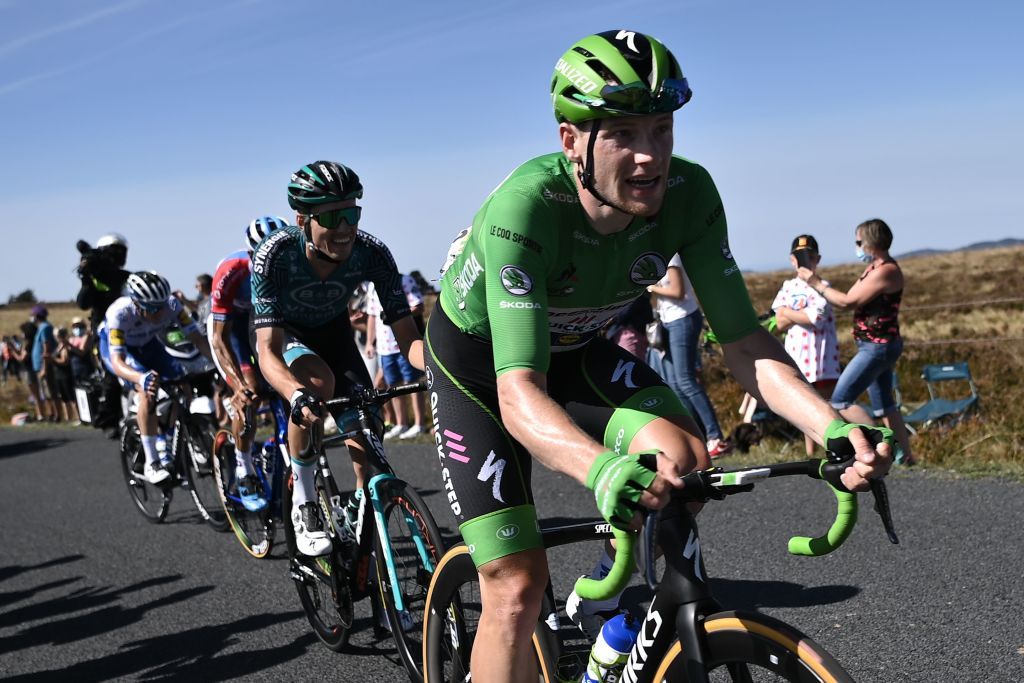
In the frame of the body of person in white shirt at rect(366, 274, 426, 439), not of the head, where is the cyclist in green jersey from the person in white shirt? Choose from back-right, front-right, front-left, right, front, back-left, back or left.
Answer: front-left

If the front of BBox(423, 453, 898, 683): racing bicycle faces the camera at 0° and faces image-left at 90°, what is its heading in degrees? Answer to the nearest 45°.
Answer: approximately 315°

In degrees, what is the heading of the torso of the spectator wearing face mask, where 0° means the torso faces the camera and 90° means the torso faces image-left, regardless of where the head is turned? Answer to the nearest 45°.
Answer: approximately 90°

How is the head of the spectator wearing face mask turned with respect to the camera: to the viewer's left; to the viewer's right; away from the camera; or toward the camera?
to the viewer's left

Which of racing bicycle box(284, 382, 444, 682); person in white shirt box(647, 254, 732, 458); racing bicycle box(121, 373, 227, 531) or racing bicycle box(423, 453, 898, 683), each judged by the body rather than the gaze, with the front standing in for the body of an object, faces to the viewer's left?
the person in white shirt

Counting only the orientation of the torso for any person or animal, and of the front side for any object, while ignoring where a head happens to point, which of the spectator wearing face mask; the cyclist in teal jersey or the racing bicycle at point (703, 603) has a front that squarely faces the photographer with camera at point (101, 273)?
the spectator wearing face mask

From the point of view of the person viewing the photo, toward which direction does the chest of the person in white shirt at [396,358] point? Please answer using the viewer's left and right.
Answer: facing the viewer and to the left of the viewer

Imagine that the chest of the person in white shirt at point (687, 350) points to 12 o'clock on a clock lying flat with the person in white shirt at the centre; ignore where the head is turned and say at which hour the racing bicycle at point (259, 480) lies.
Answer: The racing bicycle is roughly at 11 o'clock from the person in white shirt.

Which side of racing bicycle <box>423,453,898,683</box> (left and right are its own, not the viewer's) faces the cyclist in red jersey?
back

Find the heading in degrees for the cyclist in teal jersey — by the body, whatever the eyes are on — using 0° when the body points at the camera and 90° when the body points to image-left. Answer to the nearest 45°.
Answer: approximately 315°

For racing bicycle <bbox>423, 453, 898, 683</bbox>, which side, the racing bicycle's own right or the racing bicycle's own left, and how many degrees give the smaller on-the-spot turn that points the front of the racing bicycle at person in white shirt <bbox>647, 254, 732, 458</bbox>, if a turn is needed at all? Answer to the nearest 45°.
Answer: approximately 135° to the racing bicycle's own left

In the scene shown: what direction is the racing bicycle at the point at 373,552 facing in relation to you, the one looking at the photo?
facing the viewer and to the right of the viewer
